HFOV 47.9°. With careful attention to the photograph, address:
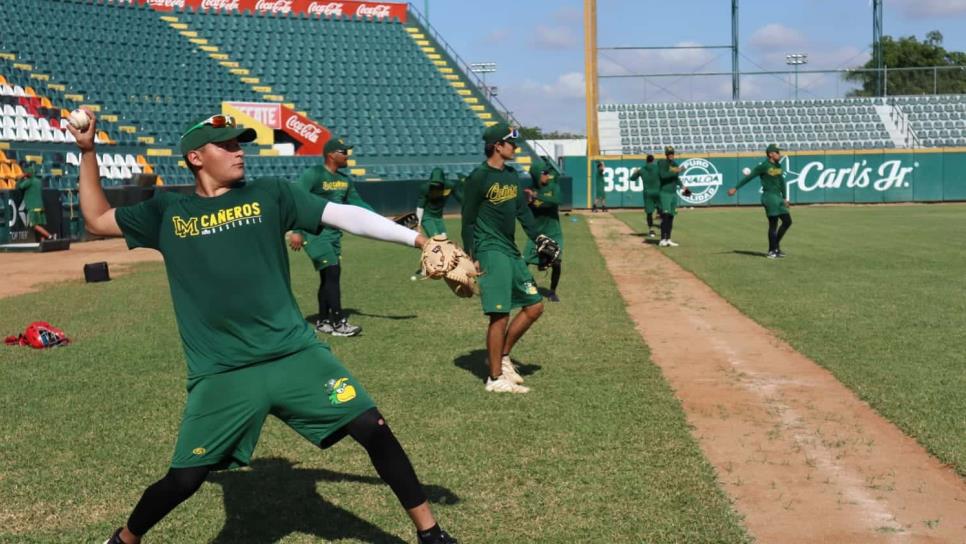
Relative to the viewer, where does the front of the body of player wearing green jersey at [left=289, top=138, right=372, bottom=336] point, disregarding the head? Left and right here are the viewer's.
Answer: facing the viewer and to the right of the viewer

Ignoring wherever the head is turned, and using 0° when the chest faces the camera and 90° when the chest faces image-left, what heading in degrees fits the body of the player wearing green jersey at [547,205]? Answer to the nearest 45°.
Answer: approximately 45°

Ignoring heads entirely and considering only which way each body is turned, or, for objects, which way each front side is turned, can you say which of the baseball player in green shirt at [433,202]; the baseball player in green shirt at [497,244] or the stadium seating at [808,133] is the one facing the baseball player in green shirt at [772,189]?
the stadium seating

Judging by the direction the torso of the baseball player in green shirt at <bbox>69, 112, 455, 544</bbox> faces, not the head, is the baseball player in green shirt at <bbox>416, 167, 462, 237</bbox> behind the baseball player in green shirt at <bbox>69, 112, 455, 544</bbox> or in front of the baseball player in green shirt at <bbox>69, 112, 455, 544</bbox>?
behind

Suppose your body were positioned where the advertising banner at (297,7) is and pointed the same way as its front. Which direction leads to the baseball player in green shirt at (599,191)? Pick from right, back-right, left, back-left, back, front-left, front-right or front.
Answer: front-left

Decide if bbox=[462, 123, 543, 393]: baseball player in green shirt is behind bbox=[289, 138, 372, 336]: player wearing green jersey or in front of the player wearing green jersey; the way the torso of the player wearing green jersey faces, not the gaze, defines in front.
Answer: in front
